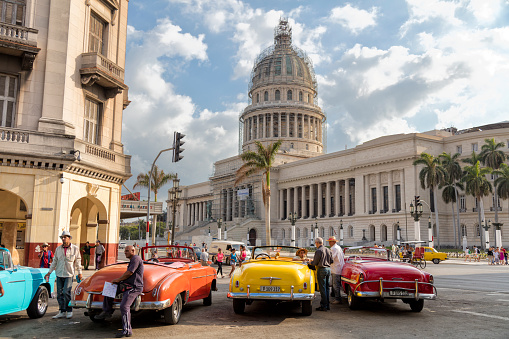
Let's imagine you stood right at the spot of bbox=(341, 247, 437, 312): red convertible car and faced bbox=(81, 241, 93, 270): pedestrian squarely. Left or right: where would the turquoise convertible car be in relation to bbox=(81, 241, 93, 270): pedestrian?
left

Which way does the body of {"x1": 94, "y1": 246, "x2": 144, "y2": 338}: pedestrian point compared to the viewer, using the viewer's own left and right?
facing to the left of the viewer
